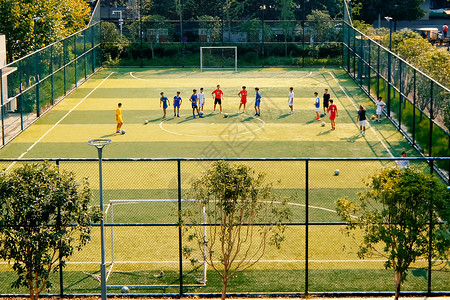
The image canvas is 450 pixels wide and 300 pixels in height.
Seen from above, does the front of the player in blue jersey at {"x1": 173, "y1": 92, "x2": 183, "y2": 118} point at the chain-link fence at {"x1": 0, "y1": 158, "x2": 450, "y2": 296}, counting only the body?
yes

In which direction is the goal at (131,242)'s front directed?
away from the camera

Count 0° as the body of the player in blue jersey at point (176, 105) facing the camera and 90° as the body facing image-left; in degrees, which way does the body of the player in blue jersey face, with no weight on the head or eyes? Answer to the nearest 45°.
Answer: approximately 0°

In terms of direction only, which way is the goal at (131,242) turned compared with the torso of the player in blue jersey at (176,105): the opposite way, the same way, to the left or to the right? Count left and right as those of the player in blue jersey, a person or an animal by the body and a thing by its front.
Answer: the opposite way

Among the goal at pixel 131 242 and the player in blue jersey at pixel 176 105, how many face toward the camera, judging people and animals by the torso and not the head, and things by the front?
1

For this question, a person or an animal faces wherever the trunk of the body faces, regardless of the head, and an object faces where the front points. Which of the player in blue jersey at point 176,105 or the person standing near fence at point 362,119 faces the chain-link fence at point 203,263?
the player in blue jersey

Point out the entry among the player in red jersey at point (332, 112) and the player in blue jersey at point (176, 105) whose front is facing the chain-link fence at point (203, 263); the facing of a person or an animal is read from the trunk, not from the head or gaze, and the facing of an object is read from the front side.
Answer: the player in blue jersey

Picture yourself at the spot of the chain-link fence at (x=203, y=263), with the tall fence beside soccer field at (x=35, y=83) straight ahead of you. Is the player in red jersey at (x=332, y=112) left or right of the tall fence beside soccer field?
right

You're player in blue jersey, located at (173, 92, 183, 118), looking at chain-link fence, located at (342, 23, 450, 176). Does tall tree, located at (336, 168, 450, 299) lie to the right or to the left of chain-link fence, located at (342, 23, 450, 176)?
right

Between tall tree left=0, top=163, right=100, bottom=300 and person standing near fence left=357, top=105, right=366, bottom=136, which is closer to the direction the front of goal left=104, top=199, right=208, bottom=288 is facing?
the person standing near fence

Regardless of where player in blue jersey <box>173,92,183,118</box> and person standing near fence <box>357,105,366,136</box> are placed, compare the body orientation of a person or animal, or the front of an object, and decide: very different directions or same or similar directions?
very different directions
